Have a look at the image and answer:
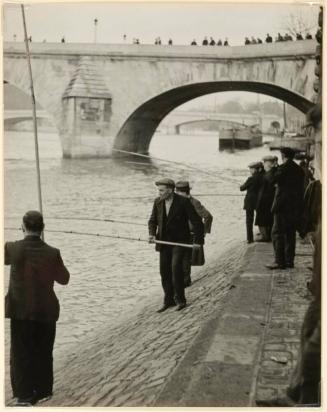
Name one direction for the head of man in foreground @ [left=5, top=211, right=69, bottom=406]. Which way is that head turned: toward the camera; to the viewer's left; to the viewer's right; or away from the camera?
away from the camera

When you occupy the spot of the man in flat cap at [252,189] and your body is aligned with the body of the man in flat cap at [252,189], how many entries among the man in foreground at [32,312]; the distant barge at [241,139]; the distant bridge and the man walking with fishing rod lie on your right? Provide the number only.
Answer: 2

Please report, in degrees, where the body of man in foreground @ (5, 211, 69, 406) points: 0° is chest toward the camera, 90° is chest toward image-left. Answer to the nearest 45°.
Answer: approximately 180°

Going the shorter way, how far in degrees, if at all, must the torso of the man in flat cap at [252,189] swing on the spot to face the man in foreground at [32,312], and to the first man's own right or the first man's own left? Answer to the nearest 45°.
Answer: approximately 45° to the first man's own left

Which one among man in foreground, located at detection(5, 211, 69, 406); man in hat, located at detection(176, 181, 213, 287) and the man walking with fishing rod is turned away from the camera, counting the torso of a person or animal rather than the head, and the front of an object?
the man in foreground

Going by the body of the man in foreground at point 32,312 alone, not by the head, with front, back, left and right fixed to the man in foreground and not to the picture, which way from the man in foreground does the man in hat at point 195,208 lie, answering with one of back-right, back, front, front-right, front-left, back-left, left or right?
front-right

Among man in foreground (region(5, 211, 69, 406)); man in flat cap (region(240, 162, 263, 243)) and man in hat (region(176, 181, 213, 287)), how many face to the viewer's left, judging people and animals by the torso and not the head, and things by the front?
2

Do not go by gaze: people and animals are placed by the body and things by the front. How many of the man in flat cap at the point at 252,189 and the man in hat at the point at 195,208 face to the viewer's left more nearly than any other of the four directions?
2

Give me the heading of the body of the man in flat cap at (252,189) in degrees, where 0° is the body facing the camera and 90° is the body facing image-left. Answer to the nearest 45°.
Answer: approximately 90°

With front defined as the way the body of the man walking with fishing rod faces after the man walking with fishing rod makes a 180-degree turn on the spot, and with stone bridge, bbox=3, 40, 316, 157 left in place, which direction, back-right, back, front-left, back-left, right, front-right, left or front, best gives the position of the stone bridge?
front-left
